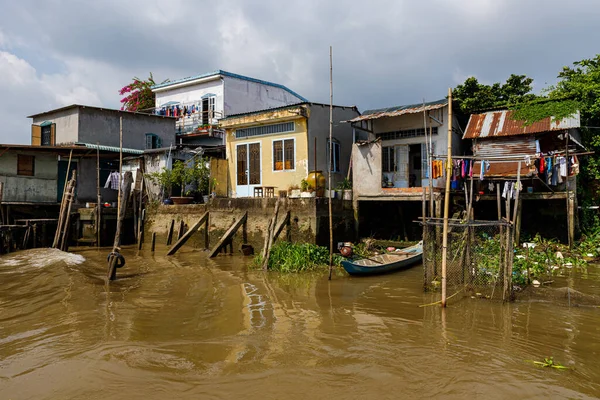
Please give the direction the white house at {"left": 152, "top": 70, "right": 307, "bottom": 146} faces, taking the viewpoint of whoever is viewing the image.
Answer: facing the viewer and to the left of the viewer

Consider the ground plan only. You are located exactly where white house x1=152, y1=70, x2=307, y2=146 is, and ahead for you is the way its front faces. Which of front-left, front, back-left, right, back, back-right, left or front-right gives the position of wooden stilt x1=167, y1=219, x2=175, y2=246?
front-left

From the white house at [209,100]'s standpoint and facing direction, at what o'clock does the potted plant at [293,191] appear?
The potted plant is roughly at 10 o'clock from the white house.

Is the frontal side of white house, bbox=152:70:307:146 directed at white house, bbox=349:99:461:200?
no

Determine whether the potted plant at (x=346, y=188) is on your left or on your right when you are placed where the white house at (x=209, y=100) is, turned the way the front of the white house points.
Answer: on your left

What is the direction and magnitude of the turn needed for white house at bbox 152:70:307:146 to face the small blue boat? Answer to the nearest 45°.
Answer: approximately 45° to its left

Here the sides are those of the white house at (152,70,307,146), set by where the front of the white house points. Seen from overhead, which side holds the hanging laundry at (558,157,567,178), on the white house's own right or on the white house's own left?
on the white house's own left

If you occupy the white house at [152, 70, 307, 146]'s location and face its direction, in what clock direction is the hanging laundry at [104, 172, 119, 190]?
The hanging laundry is roughly at 12 o'clock from the white house.

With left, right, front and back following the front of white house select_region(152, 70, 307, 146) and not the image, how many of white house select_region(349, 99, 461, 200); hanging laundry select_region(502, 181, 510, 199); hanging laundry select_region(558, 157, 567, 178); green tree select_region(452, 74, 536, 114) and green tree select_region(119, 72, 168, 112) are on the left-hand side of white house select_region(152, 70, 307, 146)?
4

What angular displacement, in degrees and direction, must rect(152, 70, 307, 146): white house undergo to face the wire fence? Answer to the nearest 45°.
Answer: approximately 45° to its left

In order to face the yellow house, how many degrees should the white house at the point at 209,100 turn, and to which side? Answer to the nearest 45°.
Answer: approximately 45° to its left

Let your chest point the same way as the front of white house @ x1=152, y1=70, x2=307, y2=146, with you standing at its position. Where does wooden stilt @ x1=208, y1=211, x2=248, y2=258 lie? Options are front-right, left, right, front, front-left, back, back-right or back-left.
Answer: front-left

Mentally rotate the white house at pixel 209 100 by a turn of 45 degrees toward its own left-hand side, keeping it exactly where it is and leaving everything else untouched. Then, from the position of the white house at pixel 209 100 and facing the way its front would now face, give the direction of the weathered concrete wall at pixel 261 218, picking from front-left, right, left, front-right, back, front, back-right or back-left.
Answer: front

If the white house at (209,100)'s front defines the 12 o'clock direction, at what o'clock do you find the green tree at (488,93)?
The green tree is roughly at 9 o'clock from the white house.

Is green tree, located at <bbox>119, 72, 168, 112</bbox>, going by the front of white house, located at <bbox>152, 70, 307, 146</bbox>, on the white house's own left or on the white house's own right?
on the white house's own right

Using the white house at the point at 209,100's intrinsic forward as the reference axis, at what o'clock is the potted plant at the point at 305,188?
The potted plant is roughly at 10 o'clock from the white house.

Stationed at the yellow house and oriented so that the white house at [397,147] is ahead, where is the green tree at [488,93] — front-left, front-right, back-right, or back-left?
front-left

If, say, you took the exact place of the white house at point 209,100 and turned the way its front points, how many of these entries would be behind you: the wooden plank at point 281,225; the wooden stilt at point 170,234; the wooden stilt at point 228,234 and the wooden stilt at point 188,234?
0

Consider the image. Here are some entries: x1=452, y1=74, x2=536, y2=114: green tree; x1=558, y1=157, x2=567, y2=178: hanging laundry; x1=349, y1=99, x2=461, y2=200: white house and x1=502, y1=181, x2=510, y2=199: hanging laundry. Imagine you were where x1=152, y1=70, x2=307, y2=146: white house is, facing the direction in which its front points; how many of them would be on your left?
4
